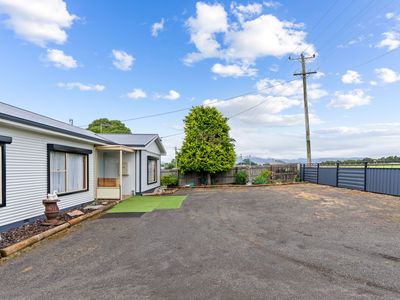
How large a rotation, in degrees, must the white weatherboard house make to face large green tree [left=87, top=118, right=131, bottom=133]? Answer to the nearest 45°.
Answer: approximately 135° to its left

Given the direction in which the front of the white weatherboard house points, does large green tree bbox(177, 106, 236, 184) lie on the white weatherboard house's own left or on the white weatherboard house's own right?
on the white weatherboard house's own left

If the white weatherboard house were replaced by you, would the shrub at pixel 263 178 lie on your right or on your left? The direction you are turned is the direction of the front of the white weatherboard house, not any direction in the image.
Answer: on your left

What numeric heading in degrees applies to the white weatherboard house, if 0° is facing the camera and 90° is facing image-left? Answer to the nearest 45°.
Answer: approximately 315°

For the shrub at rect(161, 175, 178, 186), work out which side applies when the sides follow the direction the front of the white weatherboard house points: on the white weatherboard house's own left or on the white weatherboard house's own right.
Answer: on the white weatherboard house's own left

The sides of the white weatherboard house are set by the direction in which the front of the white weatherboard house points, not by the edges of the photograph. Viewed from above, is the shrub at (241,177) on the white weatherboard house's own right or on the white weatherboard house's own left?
on the white weatherboard house's own left
